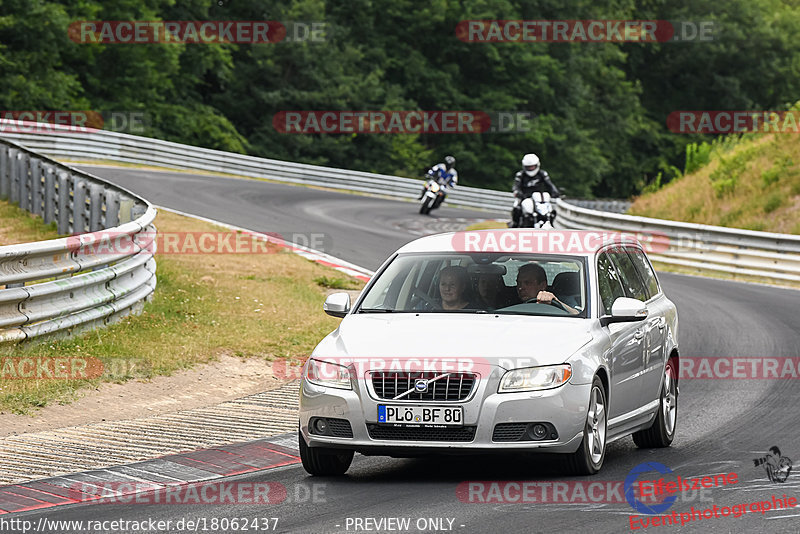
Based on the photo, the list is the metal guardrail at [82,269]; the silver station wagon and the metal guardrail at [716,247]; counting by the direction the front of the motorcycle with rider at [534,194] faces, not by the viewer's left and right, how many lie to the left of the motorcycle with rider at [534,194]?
1

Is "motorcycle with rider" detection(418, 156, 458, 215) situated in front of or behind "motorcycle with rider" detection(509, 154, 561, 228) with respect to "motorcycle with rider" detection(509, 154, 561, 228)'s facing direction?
behind

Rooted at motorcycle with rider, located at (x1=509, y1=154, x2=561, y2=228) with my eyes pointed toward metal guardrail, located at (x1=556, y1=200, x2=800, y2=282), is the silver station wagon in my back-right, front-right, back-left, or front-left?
front-right

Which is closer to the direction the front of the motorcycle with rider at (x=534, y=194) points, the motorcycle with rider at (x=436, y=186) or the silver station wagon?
the silver station wagon

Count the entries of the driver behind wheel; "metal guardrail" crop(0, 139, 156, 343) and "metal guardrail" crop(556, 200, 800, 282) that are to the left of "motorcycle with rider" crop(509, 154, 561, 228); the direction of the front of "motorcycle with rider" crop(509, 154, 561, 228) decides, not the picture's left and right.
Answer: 1

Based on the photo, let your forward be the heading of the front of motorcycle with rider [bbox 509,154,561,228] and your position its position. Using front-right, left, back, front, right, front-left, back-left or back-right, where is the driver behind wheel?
front-right

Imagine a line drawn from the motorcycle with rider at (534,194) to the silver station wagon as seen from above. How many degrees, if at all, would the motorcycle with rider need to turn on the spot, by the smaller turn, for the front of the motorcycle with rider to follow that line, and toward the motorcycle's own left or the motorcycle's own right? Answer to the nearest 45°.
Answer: approximately 45° to the motorcycle's own right

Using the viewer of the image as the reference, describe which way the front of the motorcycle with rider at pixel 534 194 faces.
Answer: facing the viewer and to the right of the viewer

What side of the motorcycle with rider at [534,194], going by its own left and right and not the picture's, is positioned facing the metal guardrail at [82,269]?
front
